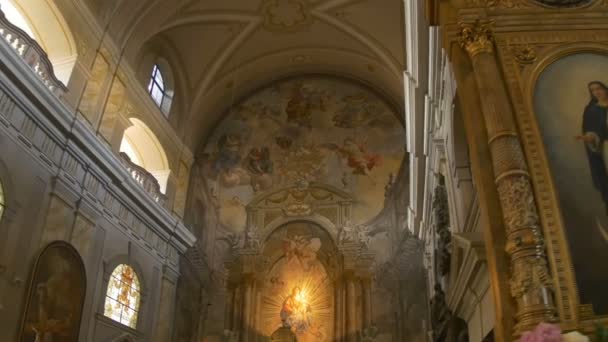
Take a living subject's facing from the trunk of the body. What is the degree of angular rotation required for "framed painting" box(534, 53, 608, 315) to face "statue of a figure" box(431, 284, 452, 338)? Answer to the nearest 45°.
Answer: approximately 135° to its right

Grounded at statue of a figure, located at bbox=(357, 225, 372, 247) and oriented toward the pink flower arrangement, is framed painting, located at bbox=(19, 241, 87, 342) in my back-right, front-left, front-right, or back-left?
front-right

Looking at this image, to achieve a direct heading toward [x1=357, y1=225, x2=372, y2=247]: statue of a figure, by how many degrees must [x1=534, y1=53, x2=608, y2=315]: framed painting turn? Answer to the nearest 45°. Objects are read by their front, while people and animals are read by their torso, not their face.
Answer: approximately 135° to its right

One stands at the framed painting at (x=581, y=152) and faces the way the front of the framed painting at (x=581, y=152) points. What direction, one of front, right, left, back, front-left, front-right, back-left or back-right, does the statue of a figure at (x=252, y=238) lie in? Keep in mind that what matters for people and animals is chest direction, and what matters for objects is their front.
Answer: back-right
